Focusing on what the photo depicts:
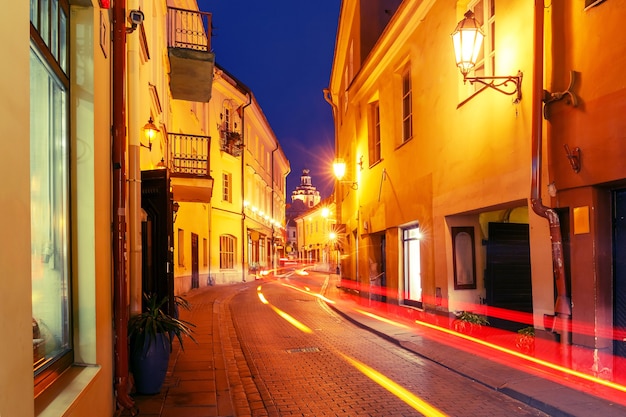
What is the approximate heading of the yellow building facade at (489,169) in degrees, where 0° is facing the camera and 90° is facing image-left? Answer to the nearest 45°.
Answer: approximately 45°
